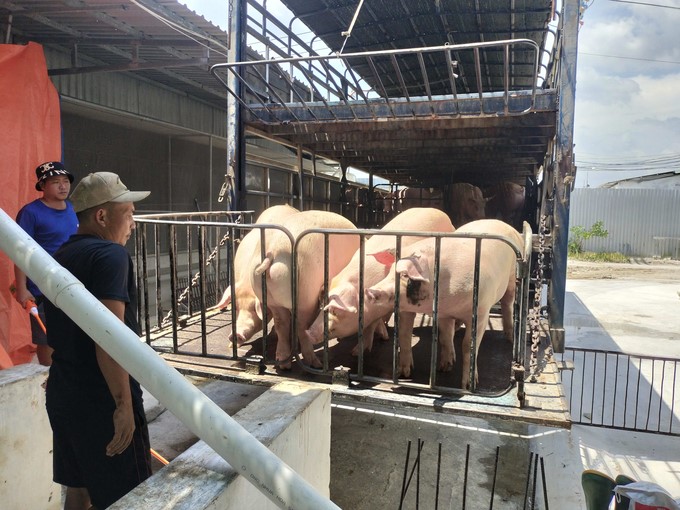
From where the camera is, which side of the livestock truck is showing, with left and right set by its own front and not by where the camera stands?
back

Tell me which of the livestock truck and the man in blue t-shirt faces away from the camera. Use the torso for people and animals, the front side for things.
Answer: the livestock truck

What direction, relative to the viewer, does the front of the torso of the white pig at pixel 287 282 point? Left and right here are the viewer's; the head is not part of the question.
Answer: facing away from the viewer and to the right of the viewer

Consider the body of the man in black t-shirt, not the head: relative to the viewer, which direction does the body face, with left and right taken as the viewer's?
facing away from the viewer and to the right of the viewer

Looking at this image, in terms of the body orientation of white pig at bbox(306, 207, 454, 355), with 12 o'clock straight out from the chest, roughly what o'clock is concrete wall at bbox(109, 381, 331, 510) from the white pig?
The concrete wall is roughly at 11 o'clock from the white pig.

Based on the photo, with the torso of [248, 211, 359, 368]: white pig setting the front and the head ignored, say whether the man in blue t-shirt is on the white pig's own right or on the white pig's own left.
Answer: on the white pig's own left

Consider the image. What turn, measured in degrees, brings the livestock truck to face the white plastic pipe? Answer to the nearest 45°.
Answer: approximately 180°

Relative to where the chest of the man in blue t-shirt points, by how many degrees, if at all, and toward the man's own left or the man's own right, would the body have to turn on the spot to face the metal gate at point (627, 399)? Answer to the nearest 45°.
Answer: approximately 45° to the man's own left

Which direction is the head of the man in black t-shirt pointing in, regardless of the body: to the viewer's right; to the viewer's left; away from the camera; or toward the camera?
to the viewer's right
